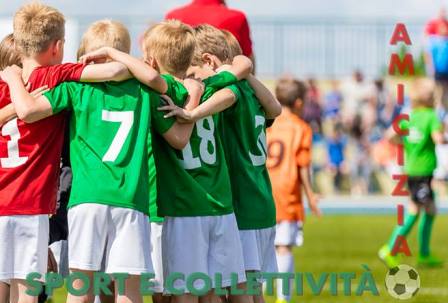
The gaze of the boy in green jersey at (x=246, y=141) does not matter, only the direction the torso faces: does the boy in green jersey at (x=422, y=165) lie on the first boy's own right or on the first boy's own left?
on the first boy's own right

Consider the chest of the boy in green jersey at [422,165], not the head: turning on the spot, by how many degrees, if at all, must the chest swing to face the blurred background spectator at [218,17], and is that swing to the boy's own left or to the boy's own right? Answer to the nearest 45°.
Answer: approximately 135° to the boy's own right

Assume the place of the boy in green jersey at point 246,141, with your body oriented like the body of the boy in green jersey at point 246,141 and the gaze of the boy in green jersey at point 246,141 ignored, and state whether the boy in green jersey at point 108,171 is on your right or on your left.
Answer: on your left

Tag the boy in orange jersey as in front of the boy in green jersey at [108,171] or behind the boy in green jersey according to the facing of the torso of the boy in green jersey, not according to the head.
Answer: in front

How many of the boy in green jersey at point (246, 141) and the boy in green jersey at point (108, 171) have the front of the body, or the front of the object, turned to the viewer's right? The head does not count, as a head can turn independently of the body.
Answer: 0

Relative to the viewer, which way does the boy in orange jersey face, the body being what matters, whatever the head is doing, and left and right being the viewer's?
facing away from the viewer and to the right of the viewer

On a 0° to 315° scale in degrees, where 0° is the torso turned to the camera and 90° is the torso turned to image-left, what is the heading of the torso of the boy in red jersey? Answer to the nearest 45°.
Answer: approximately 225°
